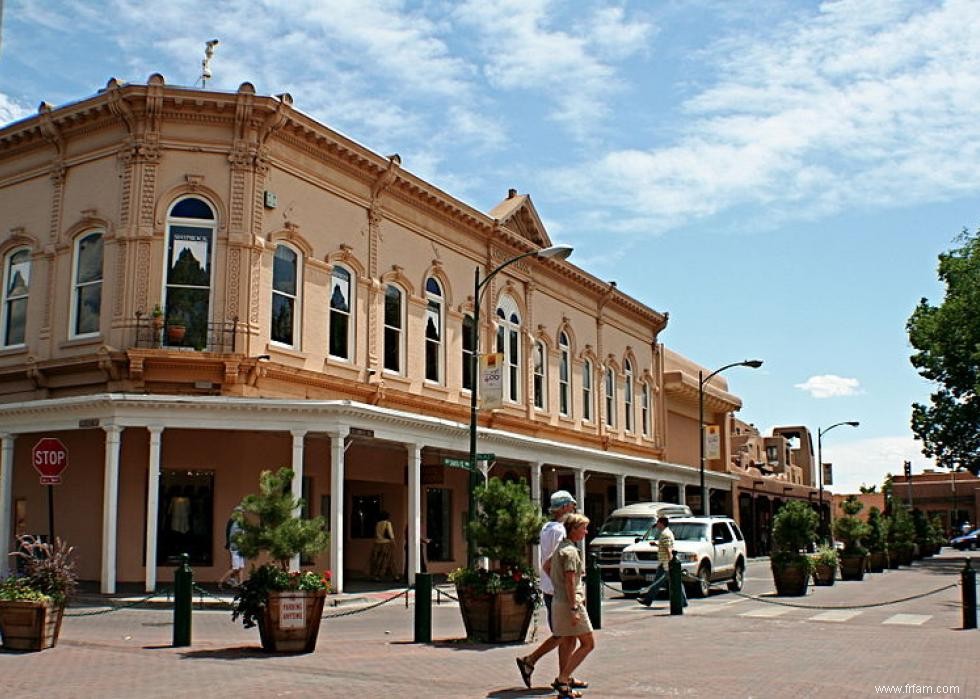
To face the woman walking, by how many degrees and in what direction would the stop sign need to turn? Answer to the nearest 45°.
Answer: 0° — it already faces them

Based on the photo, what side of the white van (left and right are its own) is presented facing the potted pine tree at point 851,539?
left

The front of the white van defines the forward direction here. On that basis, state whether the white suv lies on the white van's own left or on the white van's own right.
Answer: on the white van's own left

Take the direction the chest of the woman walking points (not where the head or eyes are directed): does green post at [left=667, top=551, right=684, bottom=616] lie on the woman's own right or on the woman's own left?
on the woman's own left

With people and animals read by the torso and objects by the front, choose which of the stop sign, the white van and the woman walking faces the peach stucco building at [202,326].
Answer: the white van

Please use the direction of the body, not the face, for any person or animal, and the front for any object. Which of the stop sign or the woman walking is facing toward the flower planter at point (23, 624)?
the stop sign

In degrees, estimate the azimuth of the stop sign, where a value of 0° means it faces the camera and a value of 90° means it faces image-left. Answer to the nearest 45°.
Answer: approximately 0°

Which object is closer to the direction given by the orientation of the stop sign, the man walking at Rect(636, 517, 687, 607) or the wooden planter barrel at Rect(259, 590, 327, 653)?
the wooden planter barrel

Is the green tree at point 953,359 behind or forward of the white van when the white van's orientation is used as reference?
behind
